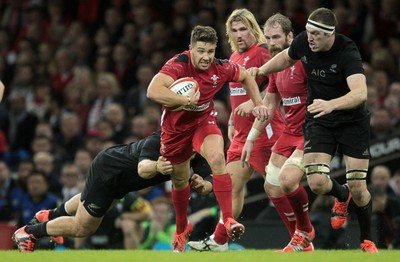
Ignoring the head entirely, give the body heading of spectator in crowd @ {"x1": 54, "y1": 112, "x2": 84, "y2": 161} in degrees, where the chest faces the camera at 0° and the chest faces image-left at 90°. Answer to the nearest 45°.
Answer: approximately 0°

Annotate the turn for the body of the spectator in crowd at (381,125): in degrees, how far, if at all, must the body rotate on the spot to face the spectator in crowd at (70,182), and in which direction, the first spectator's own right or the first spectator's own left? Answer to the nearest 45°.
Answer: approximately 90° to the first spectator's own right

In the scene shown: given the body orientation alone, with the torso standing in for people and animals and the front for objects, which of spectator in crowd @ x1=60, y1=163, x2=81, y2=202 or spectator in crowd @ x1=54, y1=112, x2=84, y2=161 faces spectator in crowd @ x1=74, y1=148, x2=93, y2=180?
spectator in crowd @ x1=54, y1=112, x2=84, y2=161

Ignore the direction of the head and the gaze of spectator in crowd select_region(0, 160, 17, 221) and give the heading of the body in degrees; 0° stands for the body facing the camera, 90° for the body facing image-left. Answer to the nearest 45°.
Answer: approximately 0°

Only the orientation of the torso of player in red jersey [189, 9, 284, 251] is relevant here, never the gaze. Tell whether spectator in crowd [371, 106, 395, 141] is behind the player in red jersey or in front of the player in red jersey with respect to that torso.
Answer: behind

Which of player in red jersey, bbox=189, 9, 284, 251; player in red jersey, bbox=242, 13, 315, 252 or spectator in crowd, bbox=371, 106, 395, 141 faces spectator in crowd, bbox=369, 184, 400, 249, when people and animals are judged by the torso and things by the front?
spectator in crowd, bbox=371, 106, 395, 141
